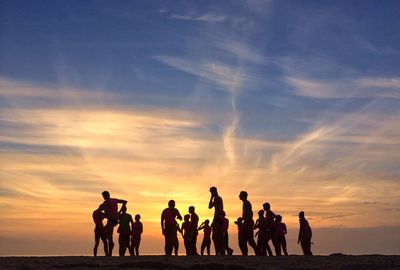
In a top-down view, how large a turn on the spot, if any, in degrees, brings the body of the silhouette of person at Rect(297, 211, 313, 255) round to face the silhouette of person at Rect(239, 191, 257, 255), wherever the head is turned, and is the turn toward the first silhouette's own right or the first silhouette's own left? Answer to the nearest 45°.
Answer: approximately 45° to the first silhouette's own left

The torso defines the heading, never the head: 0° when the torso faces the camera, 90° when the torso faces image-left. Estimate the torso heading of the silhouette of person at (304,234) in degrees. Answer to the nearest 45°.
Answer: approximately 90°

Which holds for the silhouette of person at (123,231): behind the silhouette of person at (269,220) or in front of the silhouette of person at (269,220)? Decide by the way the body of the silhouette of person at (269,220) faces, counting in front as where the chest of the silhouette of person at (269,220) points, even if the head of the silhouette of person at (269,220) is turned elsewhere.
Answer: in front
